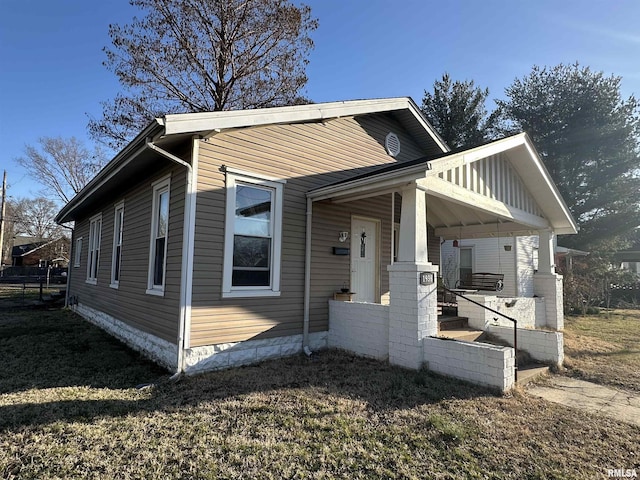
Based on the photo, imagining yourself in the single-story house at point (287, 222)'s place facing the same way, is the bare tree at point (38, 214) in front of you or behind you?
behind

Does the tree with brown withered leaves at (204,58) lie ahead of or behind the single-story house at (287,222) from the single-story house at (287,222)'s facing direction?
behind

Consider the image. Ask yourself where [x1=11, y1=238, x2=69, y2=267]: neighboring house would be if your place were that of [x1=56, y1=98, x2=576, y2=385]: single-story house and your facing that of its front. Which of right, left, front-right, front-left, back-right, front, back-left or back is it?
back

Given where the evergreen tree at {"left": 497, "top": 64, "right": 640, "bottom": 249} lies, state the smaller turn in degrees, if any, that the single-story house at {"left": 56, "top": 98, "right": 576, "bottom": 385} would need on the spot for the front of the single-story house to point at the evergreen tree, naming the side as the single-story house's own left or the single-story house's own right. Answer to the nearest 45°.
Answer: approximately 90° to the single-story house's own left

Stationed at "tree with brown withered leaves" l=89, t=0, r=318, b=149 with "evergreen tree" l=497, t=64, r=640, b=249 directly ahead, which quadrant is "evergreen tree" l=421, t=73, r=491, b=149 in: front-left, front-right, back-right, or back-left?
front-left

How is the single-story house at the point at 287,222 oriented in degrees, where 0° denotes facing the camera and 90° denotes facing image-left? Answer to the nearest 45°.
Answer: approximately 315°

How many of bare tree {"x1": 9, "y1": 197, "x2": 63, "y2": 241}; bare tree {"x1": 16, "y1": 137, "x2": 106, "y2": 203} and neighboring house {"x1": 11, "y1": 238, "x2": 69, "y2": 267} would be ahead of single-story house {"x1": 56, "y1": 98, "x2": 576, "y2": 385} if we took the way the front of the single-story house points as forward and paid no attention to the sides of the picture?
0

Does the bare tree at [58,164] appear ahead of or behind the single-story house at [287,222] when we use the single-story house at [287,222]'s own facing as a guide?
behind

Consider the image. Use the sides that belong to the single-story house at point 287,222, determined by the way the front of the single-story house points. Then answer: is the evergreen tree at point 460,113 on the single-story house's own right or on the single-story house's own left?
on the single-story house's own left

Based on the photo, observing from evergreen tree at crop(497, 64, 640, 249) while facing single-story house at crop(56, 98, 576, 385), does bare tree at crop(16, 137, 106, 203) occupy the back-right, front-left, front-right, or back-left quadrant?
front-right
